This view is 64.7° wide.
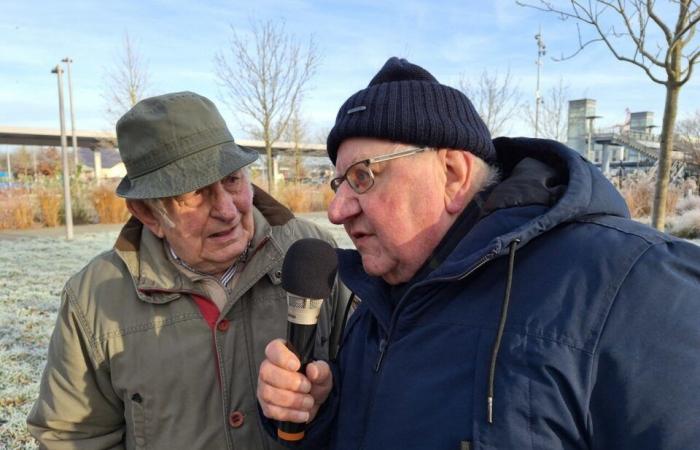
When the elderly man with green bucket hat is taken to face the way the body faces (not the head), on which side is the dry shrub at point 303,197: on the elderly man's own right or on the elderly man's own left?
on the elderly man's own left

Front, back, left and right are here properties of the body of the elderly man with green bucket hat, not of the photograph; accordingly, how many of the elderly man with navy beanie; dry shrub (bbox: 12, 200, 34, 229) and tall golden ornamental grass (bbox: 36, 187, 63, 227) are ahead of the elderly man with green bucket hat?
1

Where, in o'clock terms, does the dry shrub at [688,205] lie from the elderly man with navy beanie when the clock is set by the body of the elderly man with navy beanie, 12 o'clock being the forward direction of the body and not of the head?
The dry shrub is roughly at 5 o'clock from the elderly man with navy beanie.

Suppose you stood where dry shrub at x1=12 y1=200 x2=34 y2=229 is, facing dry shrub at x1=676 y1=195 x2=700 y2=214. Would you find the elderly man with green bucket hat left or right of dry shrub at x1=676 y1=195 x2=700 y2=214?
right

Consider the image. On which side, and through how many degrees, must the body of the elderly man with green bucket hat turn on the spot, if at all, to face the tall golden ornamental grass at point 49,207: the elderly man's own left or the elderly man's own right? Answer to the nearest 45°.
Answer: approximately 135° to the elderly man's own left

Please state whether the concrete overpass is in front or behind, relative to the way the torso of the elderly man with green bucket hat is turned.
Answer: behind

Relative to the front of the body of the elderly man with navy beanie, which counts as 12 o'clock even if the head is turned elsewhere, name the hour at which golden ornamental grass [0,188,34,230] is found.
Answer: The golden ornamental grass is roughly at 3 o'clock from the elderly man with navy beanie.

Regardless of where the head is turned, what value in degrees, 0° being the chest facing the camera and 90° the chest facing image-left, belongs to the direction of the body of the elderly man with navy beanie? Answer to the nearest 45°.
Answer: approximately 45°

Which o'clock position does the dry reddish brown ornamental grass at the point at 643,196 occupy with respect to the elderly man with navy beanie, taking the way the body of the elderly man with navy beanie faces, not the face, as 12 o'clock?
The dry reddish brown ornamental grass is roughly at 5 o'clock from the elderly man with navy beanie.

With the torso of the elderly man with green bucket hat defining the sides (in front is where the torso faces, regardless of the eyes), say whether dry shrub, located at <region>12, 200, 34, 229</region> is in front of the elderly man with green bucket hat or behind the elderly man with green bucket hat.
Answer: behind

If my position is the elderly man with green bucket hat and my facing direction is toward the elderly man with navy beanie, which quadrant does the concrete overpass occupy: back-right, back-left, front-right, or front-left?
back-left

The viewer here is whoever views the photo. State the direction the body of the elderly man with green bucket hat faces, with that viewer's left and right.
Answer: facing the viewer and to the right of the viewer

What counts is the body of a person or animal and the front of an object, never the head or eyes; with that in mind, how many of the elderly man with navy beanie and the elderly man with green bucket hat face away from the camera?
0

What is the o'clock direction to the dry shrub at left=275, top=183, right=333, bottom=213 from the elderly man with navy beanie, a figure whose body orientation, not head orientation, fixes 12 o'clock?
The dry shrub is roughly at 4 o'clock from the elderly man with navy beanie.
